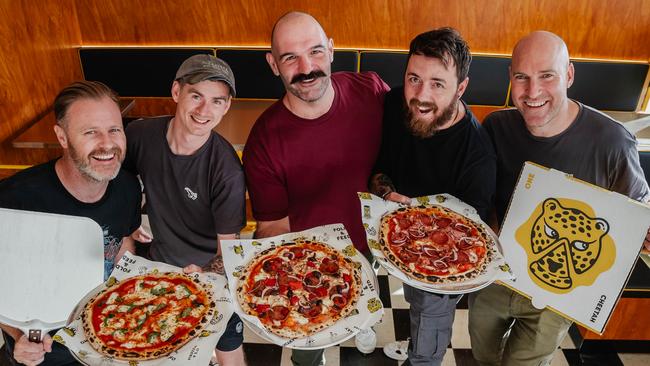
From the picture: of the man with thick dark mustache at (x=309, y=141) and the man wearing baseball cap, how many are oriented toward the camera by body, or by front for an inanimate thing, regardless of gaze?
2

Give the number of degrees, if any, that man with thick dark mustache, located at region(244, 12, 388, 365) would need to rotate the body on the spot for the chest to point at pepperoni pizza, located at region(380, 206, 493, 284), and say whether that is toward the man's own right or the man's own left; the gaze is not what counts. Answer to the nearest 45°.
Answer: approximately 45° to the man's own left

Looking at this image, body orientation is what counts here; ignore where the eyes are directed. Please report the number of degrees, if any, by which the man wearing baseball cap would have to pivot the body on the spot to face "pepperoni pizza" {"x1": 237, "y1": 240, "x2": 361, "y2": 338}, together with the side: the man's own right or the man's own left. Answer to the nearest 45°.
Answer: approximately 45° to the man's own left

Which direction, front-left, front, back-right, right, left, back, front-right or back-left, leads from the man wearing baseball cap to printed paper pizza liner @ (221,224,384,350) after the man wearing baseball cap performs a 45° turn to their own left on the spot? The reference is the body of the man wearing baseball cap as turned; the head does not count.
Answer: front

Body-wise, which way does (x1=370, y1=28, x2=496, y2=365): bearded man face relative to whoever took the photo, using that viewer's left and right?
facing the viewer and to the left of the viewer

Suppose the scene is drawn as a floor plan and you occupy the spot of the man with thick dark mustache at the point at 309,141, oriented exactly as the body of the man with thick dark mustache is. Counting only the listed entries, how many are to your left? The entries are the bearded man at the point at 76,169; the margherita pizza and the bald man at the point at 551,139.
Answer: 1

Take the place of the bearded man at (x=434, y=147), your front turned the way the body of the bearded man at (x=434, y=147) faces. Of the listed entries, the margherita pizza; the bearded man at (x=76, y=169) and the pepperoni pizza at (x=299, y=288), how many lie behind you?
0

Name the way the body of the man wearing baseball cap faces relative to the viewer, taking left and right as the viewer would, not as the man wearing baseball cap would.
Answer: facing the viewer

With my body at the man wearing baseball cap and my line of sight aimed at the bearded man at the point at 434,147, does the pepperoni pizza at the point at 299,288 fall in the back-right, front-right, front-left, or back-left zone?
front-right

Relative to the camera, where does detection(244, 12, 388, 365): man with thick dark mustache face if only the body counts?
toward the camera

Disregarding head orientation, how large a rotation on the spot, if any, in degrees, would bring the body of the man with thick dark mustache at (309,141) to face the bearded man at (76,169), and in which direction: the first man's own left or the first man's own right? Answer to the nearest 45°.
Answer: approximately 90° to the first man's own right

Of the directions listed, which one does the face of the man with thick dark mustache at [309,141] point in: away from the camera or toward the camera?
toward the camera

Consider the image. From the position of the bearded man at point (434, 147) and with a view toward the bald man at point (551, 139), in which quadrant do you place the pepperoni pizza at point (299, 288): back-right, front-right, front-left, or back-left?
back-right

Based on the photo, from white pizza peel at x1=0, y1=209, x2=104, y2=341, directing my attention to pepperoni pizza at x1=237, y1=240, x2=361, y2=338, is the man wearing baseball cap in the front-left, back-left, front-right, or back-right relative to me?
front-left

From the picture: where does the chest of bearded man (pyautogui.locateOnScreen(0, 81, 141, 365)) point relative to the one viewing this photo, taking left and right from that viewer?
facing the viewer and to the right of the viewer

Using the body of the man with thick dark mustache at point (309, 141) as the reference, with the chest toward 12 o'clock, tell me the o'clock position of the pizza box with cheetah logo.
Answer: The pizza box with cheetah logo is roughly at 10 o'clock from the man with thick dark mustache.
